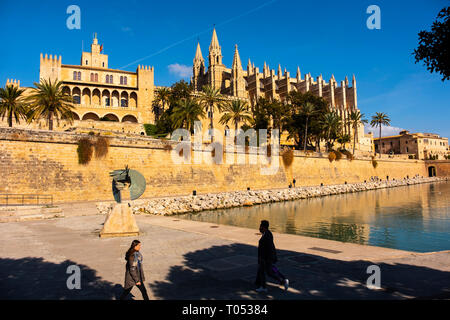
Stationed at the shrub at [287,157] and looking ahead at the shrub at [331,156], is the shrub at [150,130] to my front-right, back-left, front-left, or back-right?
back-left

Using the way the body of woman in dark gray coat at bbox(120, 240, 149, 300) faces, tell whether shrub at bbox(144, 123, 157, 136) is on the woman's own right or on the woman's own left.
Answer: on the woman's own left

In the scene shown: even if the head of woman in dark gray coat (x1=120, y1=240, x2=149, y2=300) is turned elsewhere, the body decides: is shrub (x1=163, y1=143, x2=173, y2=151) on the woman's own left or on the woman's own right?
on the woman's own left
